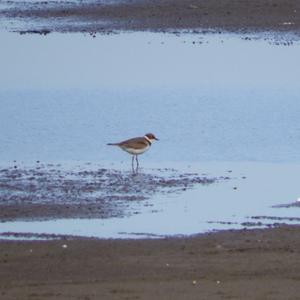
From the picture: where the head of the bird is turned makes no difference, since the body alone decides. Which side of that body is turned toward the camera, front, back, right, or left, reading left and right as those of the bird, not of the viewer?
right
